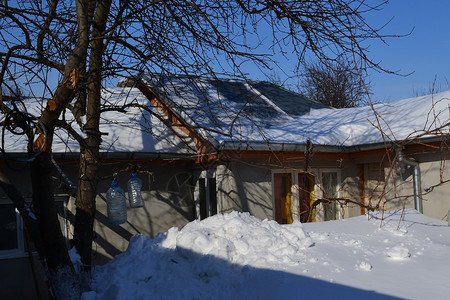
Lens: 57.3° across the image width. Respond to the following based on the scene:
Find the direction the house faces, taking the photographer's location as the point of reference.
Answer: facing the viewer

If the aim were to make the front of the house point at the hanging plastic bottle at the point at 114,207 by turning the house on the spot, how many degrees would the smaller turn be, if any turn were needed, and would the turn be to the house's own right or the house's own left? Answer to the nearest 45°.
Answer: approximately 45° to the house's own right
